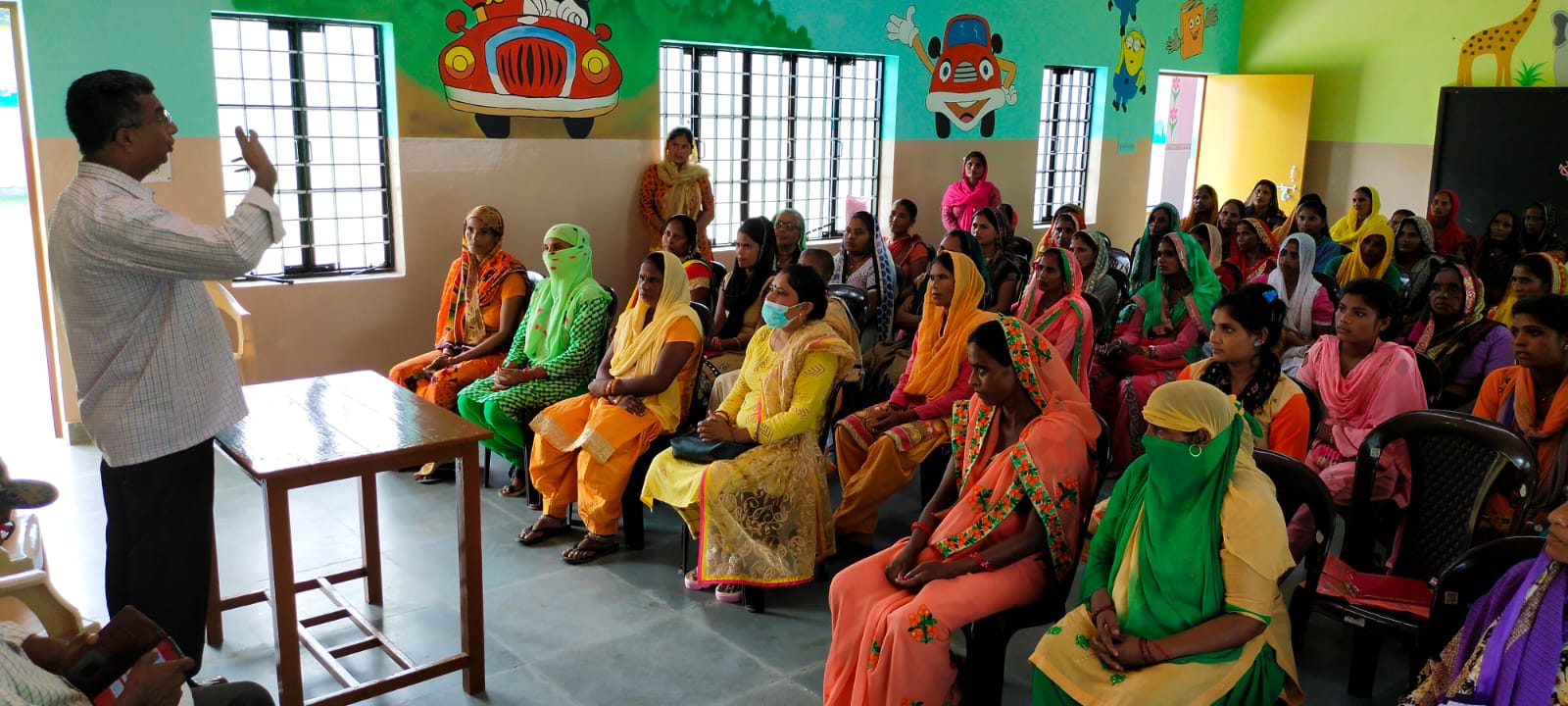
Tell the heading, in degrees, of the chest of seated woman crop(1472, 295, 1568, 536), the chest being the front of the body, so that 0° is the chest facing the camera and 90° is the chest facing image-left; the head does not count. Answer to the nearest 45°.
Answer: approximately 45°

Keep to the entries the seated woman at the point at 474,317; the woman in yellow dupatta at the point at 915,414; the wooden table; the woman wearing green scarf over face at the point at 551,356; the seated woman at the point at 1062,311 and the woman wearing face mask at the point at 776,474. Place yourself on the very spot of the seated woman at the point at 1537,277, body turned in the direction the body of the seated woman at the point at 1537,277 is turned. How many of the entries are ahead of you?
6

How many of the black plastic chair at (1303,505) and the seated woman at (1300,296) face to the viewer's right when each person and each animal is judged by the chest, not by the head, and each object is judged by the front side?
0

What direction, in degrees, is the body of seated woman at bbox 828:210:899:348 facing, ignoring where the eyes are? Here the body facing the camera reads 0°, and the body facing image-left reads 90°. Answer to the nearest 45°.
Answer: approximately 45°

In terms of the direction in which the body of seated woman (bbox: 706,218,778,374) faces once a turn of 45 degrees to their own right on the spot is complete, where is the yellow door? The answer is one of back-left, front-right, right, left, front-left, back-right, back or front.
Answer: back-right

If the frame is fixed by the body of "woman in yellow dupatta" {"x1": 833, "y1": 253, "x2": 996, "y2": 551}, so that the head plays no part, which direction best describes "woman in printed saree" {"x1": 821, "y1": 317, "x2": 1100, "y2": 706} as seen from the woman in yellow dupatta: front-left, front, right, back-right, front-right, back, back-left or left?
front-left

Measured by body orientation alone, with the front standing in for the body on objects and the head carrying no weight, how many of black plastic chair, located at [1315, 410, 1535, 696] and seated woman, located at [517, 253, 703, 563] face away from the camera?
0

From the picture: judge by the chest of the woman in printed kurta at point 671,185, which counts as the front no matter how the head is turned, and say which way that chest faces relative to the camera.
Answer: toward the camera

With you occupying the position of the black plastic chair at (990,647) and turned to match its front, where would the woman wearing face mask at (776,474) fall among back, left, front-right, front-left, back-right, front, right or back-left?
right

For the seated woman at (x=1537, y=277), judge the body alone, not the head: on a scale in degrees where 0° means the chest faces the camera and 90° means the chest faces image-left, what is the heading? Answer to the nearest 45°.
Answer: approximately 45°

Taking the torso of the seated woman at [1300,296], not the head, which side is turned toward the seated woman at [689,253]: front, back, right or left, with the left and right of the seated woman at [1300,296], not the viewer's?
front

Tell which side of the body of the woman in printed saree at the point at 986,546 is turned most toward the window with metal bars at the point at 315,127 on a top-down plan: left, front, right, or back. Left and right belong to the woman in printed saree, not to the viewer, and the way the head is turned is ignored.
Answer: right

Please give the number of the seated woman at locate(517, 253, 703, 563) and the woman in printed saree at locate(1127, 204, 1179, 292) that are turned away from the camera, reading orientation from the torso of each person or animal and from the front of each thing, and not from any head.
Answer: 0

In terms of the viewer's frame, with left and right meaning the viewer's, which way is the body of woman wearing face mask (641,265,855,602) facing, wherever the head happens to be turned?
facing the viewer and to the left of the viewer

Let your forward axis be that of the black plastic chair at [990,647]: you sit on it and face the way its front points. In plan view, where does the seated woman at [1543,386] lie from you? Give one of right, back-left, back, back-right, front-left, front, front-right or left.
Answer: back

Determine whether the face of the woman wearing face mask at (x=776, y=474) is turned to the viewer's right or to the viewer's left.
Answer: to the viewer's left

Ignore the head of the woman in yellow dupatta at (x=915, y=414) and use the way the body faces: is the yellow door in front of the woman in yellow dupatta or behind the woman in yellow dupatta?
behind

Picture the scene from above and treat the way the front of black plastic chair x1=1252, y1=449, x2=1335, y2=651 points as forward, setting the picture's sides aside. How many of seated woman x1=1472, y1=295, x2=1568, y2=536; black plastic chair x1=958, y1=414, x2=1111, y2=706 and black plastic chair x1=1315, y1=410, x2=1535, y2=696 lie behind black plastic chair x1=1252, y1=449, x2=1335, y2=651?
2

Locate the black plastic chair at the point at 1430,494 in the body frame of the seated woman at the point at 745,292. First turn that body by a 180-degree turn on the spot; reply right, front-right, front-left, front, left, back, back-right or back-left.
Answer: right
